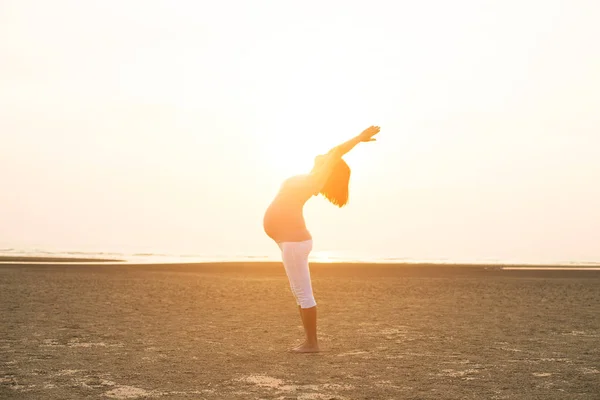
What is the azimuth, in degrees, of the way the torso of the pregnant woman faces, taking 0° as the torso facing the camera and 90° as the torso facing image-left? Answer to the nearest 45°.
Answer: approximately 90°
